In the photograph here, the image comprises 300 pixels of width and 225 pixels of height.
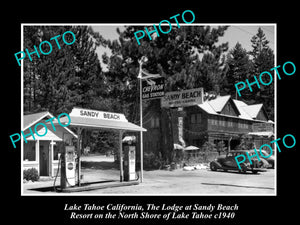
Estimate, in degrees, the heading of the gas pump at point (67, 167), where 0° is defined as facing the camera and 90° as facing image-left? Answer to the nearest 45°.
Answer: approximately 315°
